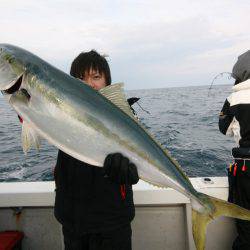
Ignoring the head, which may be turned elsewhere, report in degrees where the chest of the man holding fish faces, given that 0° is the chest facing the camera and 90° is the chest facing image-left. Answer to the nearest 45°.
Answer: approximately 0°

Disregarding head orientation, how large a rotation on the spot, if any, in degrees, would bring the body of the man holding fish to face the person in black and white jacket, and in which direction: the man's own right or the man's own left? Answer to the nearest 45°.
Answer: approximately 135° to the man's own left
